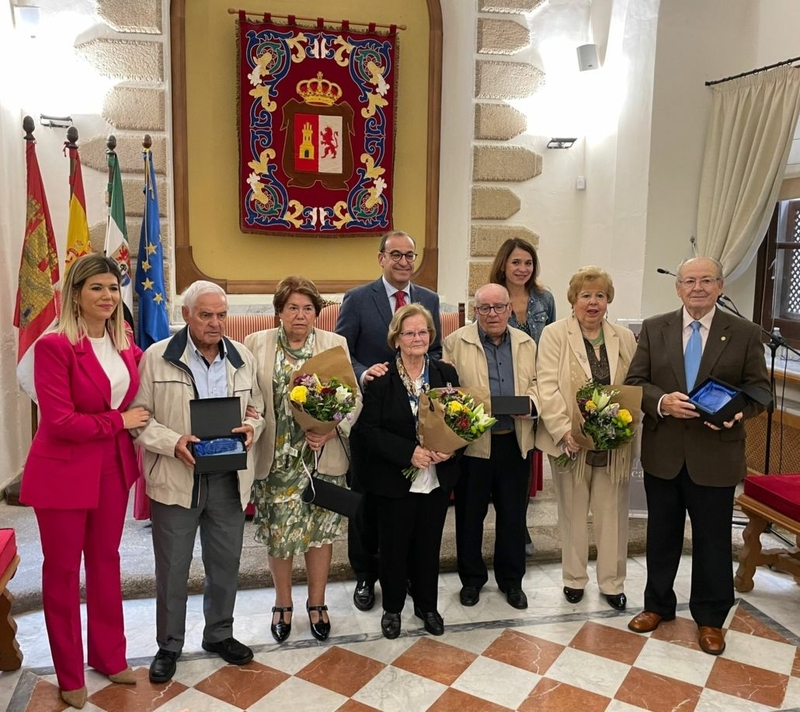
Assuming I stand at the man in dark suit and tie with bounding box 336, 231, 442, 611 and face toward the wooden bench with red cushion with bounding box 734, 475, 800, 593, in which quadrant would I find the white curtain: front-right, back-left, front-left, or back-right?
front-left

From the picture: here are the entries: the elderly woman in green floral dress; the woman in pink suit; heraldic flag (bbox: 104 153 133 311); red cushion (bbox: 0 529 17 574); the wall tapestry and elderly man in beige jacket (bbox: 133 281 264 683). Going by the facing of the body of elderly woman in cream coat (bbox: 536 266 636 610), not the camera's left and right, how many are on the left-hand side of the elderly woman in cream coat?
0

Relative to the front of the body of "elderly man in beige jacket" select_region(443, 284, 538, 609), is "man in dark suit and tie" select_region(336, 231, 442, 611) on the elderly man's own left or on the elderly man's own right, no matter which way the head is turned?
on the elderly man's own right

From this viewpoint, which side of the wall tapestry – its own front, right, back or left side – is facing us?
front

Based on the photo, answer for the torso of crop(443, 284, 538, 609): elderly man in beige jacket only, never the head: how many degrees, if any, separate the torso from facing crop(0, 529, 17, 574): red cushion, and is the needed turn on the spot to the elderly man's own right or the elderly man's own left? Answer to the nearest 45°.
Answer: approximately 45° to the elderly man's own right

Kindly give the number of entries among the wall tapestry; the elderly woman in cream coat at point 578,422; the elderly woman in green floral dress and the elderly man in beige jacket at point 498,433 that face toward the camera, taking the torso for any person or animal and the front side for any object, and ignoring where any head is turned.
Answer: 4

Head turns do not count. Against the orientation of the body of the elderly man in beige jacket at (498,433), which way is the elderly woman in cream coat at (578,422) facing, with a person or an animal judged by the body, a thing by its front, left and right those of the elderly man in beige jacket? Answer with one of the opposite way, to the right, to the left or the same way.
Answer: the same way

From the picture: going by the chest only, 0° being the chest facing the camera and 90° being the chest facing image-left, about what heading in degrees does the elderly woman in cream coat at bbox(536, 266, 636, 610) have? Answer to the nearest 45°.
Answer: approximately 0°

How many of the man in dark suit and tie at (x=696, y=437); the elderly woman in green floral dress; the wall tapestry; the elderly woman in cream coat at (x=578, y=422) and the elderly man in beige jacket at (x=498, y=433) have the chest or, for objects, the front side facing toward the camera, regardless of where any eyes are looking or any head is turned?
5

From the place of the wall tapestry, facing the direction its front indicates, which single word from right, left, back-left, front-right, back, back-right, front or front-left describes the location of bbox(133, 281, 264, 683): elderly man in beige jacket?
front

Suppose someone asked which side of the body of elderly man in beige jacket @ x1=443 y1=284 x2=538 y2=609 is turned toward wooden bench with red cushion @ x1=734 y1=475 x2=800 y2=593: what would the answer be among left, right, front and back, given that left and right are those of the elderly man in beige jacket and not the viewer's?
left

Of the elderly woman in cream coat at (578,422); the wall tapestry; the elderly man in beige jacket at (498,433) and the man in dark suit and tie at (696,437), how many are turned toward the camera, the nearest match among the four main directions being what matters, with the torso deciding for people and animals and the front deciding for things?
4

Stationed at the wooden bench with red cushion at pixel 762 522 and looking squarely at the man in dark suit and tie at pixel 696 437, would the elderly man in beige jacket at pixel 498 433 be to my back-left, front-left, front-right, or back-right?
front-right

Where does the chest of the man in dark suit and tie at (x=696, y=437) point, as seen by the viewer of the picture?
toward the camera

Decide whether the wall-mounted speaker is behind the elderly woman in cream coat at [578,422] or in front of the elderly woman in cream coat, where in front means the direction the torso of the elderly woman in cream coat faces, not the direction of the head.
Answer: behind

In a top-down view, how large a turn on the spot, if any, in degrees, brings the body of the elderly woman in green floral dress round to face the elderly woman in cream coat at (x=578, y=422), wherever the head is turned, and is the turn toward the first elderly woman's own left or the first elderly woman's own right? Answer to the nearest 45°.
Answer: approximately 90° to the first elderly woman's own left

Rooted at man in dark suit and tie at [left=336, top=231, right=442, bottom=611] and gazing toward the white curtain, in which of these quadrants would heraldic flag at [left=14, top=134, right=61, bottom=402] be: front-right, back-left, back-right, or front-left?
back-left

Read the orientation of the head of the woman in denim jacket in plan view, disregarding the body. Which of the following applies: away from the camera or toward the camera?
toward the camera

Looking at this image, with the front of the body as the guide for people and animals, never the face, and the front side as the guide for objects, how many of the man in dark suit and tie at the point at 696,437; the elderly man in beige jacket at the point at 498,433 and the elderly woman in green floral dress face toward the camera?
3
